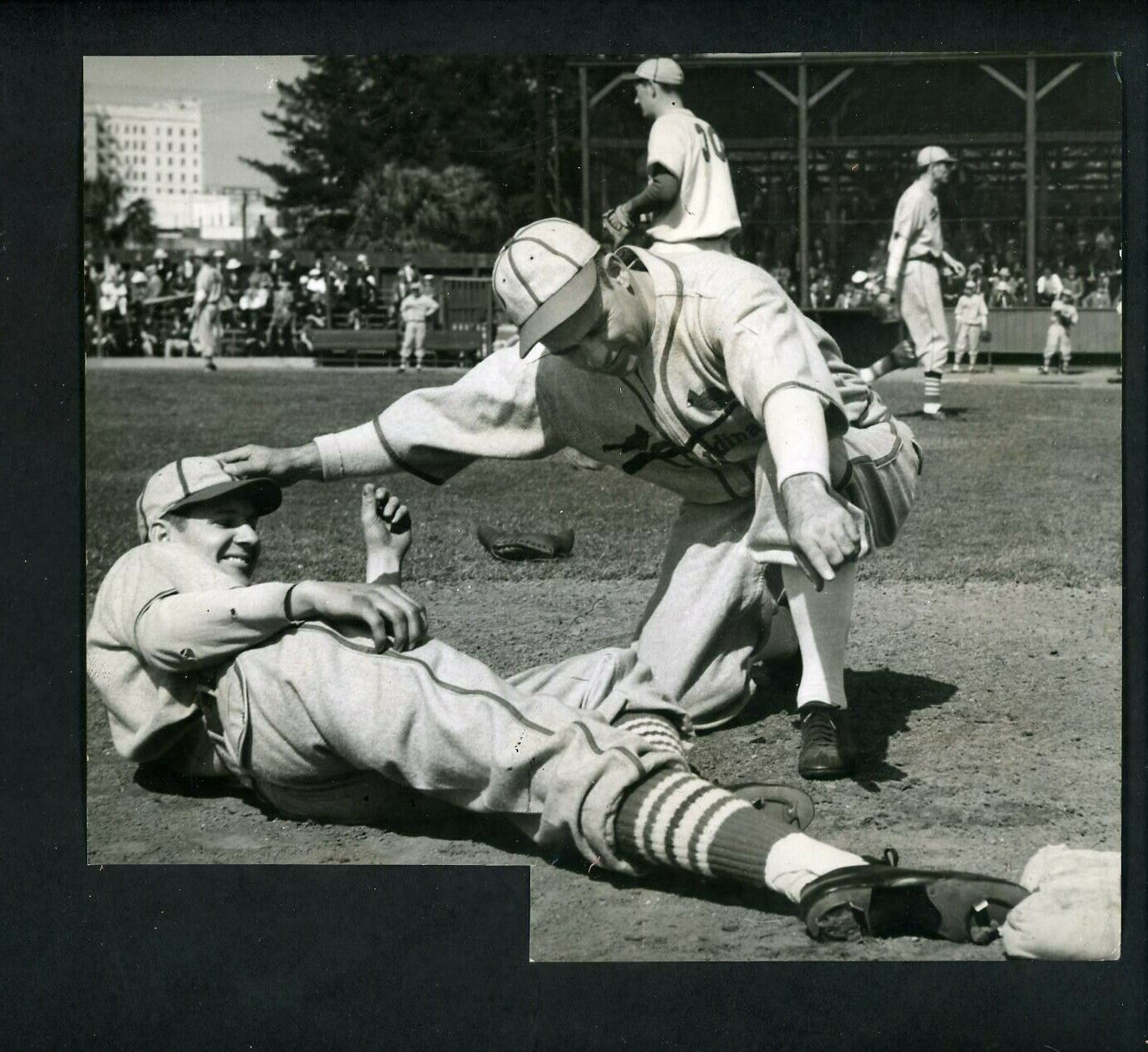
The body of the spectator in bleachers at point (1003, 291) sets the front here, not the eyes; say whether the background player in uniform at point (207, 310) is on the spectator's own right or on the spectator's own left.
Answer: on the spectator's own right

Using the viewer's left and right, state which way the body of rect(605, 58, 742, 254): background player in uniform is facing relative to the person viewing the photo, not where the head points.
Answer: facing away from the viewer and to the left of the viewer

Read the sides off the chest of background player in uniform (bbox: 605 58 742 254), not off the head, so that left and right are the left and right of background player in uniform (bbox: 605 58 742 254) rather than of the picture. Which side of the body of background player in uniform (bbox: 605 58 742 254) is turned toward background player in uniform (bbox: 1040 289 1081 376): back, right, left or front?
right
